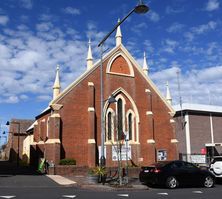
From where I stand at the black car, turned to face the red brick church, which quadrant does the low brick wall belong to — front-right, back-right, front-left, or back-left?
front-left

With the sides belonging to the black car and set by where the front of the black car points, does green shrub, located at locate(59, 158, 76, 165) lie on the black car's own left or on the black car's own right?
on the black car's own left

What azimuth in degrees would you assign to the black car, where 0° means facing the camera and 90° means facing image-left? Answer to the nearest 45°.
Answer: approximately 225°

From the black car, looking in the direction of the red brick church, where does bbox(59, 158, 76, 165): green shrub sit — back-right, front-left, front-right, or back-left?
front-left

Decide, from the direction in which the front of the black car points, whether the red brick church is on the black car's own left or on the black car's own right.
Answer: on the black car's own left

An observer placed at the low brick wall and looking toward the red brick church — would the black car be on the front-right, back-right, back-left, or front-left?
back-right

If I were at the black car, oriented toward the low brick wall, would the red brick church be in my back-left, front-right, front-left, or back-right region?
front-right

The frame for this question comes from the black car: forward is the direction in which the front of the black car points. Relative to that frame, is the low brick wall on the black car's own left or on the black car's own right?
on the black car's own left
